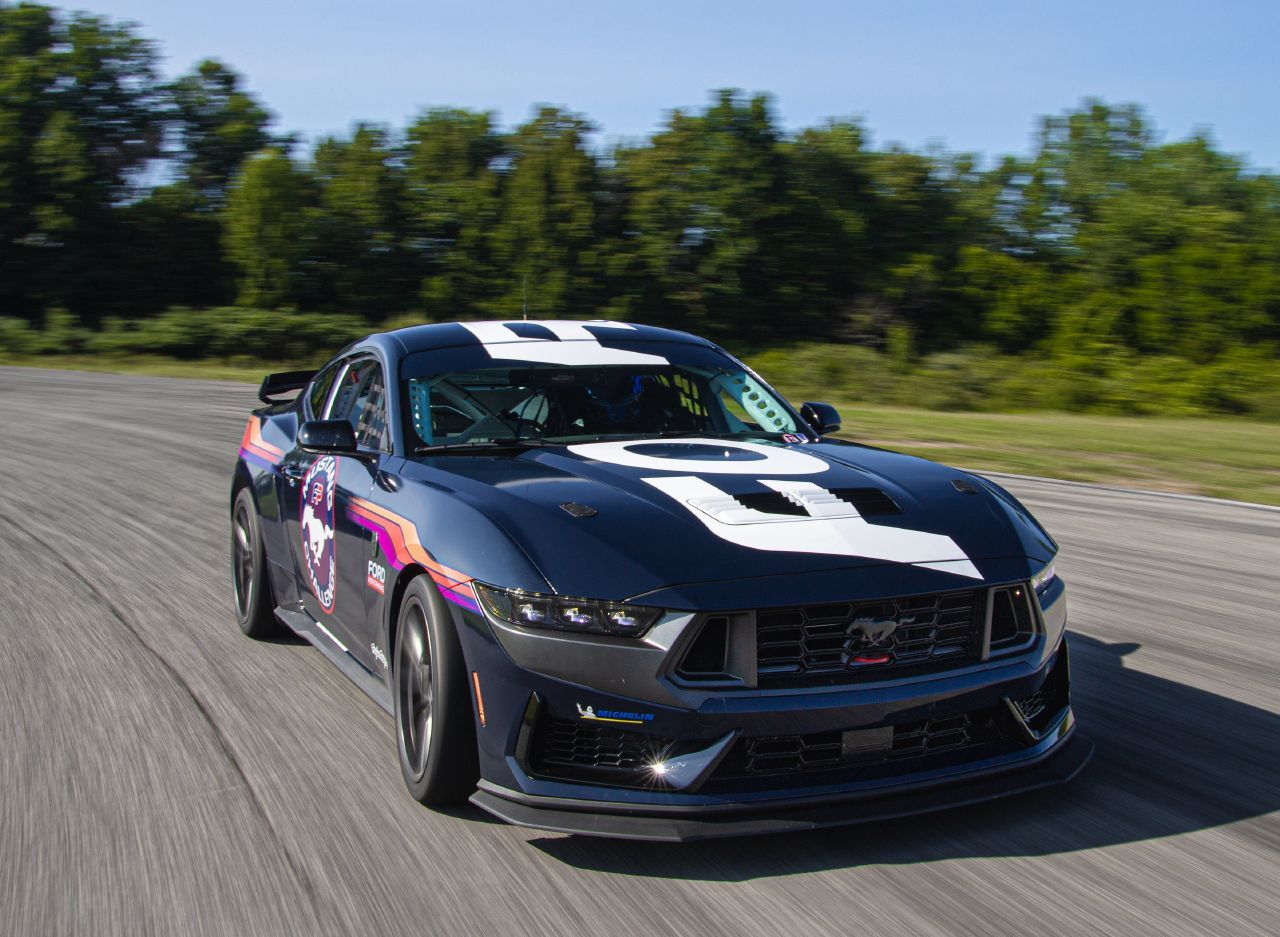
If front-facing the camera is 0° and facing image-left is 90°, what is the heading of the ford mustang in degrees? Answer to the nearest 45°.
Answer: approximately 315°

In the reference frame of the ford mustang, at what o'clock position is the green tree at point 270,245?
The green tree is roughly at 7 o'clock from the ford mustang.
